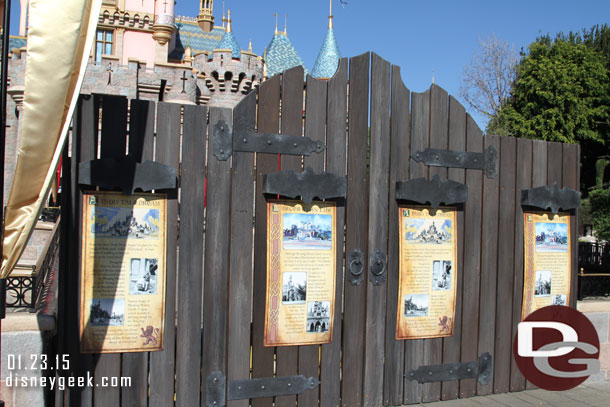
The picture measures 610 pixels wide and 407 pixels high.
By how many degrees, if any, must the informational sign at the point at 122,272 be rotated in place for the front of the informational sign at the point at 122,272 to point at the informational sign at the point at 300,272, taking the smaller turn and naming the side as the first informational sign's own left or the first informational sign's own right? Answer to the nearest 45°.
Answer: approximately 90° to the first informational sign's own left

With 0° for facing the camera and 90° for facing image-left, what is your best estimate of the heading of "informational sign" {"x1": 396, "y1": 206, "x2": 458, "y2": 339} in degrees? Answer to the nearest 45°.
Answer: approximately 0°

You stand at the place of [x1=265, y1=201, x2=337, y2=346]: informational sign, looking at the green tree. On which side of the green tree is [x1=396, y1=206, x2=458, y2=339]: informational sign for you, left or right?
right

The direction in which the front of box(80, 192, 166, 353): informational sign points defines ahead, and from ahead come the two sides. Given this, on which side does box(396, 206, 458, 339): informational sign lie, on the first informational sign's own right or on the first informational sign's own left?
on the first informational sign's own left

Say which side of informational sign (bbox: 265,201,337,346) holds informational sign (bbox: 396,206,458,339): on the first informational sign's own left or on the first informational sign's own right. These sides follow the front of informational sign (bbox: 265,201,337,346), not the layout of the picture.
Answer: on the first informational sign's own left

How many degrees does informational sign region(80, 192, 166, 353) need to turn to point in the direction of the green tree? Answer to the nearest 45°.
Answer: approximately 135° to its left

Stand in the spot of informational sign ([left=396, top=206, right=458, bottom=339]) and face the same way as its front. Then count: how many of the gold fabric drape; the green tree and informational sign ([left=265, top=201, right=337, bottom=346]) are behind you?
1

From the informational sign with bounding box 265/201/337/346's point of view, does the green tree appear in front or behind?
behind

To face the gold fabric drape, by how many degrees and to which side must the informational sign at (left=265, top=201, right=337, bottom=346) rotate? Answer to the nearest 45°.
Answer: approximately 45° to its right
